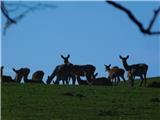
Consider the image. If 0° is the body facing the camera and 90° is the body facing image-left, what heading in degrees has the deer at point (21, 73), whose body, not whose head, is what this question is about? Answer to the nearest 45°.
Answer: approximately 90°

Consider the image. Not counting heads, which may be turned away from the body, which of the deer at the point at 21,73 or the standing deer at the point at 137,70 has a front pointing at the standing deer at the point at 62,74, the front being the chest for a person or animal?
the standing deer at the point at 137,70

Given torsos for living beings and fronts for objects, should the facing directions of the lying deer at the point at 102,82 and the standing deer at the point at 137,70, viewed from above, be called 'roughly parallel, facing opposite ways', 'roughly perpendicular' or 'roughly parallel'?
roughly parallel

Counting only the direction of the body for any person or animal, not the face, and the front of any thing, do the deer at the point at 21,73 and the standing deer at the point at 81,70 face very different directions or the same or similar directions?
same or similar directions

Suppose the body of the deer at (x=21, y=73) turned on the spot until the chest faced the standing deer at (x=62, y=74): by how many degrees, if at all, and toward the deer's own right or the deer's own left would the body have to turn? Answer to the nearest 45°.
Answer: approximately 135° to the deer's own left

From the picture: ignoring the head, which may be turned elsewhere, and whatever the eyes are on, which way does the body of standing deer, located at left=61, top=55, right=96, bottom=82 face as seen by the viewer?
to the viewer's left

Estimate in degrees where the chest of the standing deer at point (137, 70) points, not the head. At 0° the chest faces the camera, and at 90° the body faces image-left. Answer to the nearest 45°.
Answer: approximately 90°

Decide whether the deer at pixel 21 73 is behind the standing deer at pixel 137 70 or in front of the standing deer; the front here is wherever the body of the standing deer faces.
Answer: in front

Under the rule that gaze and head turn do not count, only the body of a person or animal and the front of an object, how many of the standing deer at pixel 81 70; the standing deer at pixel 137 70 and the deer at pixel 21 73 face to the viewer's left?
3

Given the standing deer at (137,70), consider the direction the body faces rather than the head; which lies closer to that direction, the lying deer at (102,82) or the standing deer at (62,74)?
the standing deer

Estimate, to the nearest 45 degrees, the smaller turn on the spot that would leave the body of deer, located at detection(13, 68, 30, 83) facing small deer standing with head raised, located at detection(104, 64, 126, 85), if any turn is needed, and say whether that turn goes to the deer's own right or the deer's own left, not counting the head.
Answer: approximately 135° to the deer's own left

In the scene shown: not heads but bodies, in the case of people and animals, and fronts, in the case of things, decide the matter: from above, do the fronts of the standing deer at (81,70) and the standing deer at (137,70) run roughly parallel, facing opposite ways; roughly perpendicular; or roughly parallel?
roughly parallel

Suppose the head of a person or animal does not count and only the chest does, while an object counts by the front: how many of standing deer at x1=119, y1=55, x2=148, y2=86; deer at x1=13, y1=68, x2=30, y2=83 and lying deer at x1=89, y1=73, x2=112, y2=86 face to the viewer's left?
3

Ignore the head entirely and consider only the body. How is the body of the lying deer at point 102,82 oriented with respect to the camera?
to the viewer's left

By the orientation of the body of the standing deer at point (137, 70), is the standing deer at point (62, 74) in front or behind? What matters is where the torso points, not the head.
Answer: in front
